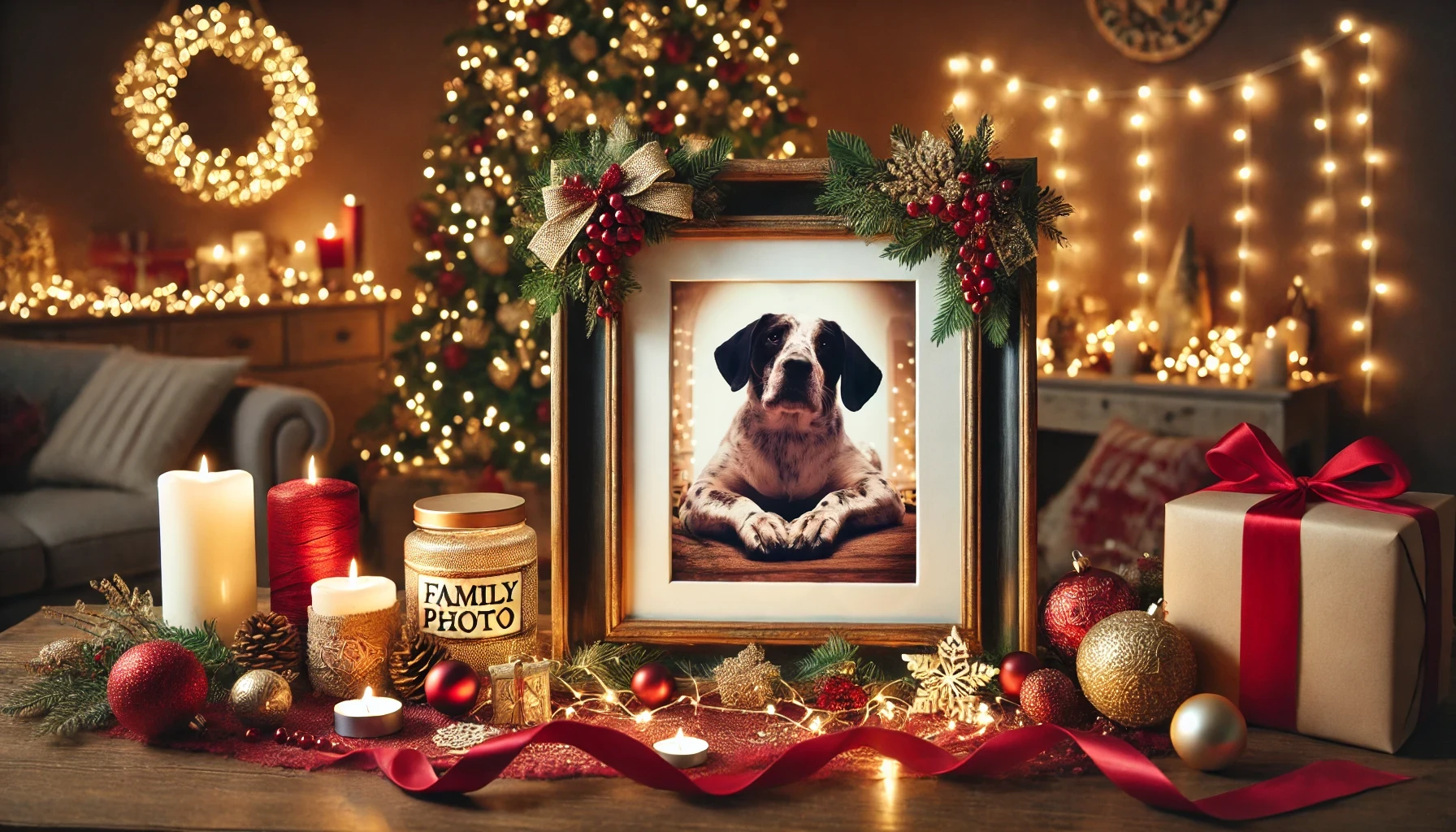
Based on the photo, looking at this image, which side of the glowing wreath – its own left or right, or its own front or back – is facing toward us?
front

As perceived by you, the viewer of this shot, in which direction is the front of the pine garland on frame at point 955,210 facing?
facing the viewer

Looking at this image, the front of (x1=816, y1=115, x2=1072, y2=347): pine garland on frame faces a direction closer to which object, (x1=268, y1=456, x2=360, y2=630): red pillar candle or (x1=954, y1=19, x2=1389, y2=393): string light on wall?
the red pillar candle

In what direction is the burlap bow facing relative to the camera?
toward the camera

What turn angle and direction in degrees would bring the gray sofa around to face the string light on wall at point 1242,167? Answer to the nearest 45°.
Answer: approximately 90° to its left

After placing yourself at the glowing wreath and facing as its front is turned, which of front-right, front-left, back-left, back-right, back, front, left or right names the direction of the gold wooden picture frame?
front

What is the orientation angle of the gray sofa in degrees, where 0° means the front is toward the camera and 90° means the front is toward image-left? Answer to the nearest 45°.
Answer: approximately 0°

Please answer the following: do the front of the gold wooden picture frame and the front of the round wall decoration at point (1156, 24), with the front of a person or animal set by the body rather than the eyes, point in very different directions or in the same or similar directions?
same or similar directions
